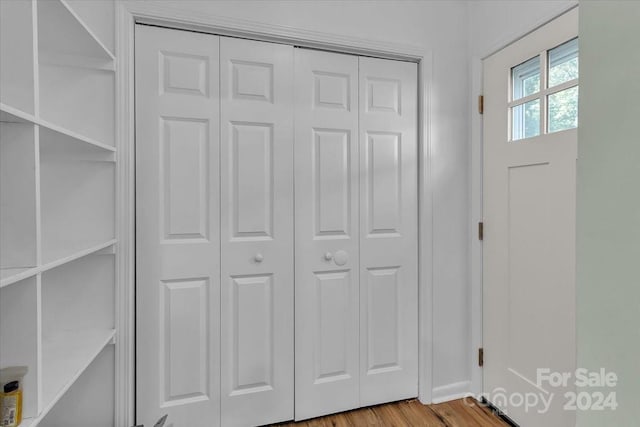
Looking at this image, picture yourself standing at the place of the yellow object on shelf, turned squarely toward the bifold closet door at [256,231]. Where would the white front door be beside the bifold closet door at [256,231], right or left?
right

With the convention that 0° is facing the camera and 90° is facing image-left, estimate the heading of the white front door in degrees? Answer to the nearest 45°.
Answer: approximately 45°

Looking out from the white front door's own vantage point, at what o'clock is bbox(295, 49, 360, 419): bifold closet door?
The bifold closet door is roughly at 1 o'clock from the white front door.

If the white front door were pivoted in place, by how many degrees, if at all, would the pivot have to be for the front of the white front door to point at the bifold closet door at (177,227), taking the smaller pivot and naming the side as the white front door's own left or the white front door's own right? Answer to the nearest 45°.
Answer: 0° — it already faces it

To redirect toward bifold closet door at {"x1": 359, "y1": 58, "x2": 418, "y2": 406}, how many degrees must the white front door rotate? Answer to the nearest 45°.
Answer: approximately 45° to its right

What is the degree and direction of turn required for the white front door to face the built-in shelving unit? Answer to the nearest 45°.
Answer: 0° — it already faces it
